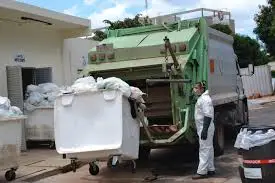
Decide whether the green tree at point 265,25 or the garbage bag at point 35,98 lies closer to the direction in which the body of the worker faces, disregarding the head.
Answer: the garbage bag

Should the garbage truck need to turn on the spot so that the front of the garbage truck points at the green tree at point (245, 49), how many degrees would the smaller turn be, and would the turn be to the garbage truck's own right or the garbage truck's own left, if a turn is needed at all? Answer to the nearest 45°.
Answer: approximately 45° to the garbage truck's own left

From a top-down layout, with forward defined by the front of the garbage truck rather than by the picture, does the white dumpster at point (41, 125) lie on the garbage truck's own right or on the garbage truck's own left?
on the garbage truck's own left

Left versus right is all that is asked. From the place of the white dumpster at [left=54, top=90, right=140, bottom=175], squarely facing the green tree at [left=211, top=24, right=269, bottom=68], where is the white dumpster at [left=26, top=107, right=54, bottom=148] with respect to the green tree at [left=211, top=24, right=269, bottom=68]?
left

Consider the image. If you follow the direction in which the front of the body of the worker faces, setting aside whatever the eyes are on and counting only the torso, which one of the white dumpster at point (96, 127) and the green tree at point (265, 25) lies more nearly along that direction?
the white dumpster

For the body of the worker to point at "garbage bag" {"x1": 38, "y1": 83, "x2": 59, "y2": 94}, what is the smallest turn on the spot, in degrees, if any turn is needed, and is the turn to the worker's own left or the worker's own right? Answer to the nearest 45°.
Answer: approximately 45° to the worker's own right

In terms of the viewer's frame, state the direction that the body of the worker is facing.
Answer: to the viewer's left

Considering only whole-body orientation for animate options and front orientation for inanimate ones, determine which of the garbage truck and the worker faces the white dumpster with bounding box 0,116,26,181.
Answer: the worker

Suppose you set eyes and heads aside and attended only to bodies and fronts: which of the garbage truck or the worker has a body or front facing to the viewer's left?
the worker

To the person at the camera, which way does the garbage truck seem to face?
facing away from the viewer and to the right of the viewer

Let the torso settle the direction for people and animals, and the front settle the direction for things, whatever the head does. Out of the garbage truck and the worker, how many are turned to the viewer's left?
1
